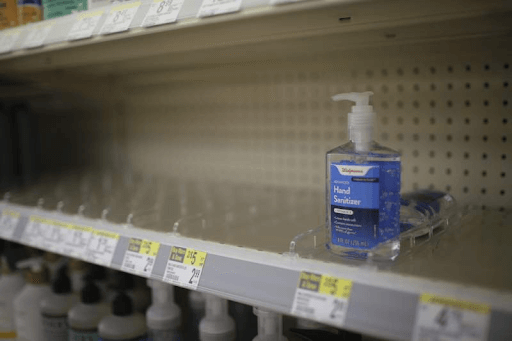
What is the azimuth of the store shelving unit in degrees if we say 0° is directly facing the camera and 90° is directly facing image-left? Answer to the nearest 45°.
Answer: approximately 45°
